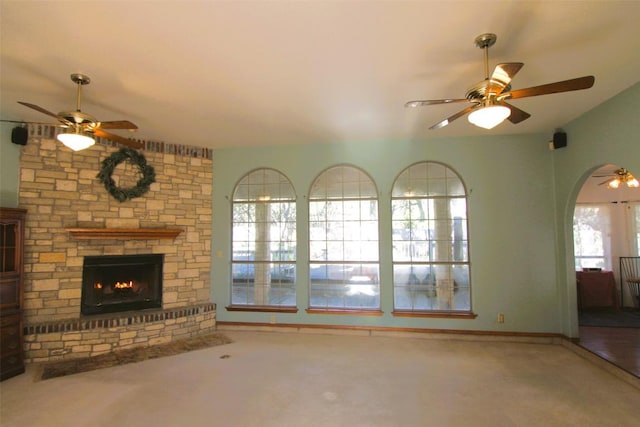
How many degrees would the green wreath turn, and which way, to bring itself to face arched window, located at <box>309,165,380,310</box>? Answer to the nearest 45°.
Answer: approximately 90° to its left

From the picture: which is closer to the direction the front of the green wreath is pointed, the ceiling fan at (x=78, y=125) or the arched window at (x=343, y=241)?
the ceiling fan

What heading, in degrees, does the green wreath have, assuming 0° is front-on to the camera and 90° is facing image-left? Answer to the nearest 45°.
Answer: approximately 0°

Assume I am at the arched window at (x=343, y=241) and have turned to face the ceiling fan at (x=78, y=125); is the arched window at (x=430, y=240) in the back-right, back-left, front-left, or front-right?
back-left

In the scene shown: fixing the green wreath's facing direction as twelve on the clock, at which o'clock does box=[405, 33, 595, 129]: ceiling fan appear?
The ceiling fan is roughly at 11 o'clock from the green wreath.

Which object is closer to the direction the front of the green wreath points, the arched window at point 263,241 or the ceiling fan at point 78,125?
the ceiling fan

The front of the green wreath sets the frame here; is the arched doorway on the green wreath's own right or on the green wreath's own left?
on the green wreath's own left

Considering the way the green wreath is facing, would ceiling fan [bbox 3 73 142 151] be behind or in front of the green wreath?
in front

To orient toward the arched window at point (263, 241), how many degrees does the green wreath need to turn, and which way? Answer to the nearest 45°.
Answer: approximately 90° to its left

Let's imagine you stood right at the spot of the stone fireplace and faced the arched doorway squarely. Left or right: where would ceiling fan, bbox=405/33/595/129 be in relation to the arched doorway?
right

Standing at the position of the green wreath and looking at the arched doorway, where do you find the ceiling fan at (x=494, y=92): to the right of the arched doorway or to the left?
right

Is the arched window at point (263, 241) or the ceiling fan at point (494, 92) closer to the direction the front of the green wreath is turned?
the ceiling fan
